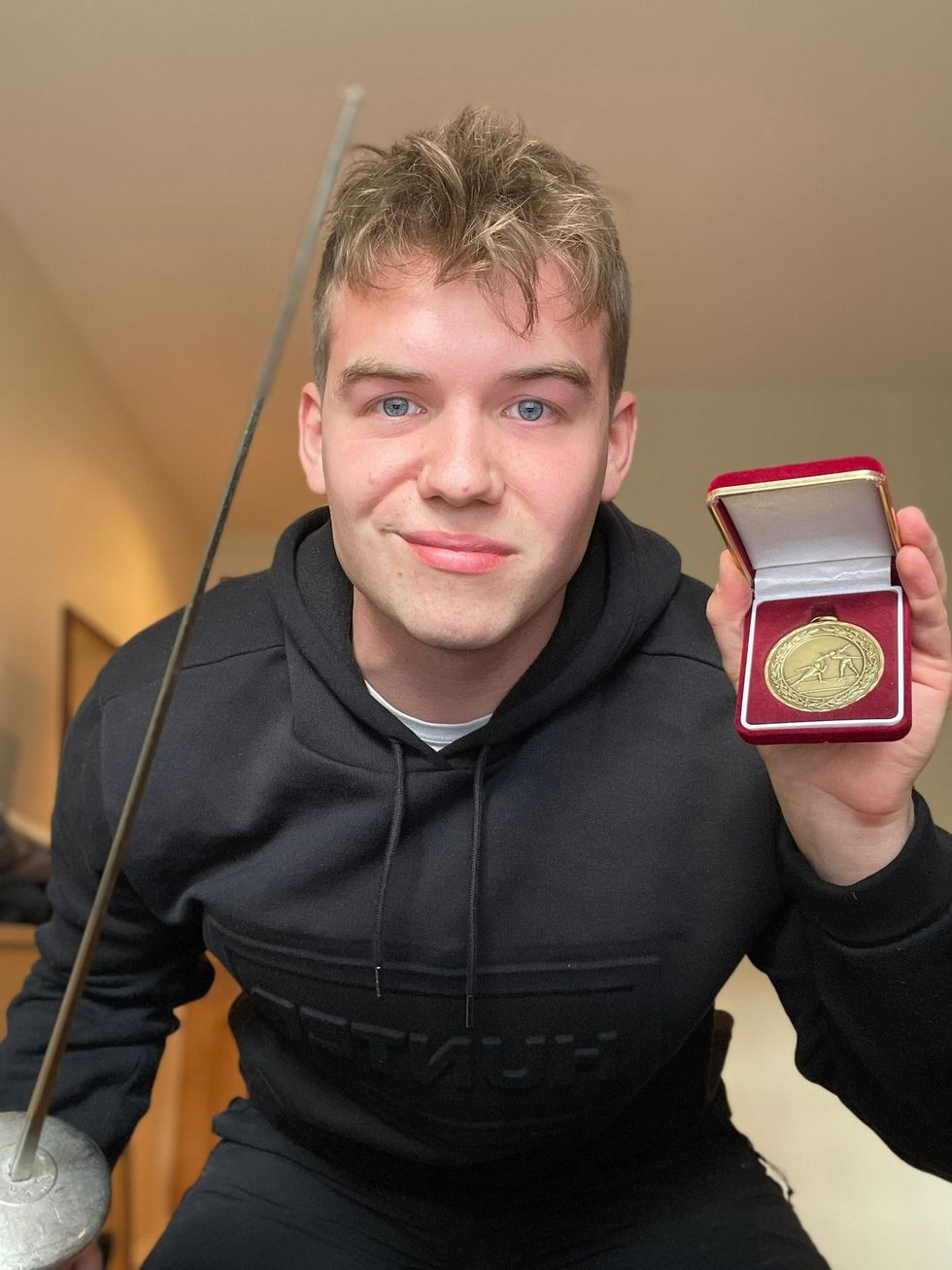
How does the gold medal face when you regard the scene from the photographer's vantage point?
facing the viewer

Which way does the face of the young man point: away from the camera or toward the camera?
toward the camera

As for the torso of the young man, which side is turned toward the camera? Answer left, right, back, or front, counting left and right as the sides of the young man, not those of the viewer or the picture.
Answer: front

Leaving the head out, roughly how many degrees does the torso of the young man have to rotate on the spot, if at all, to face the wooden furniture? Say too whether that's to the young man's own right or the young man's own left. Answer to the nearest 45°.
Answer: approximately 135° to the young man's own right

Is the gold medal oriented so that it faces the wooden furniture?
no
